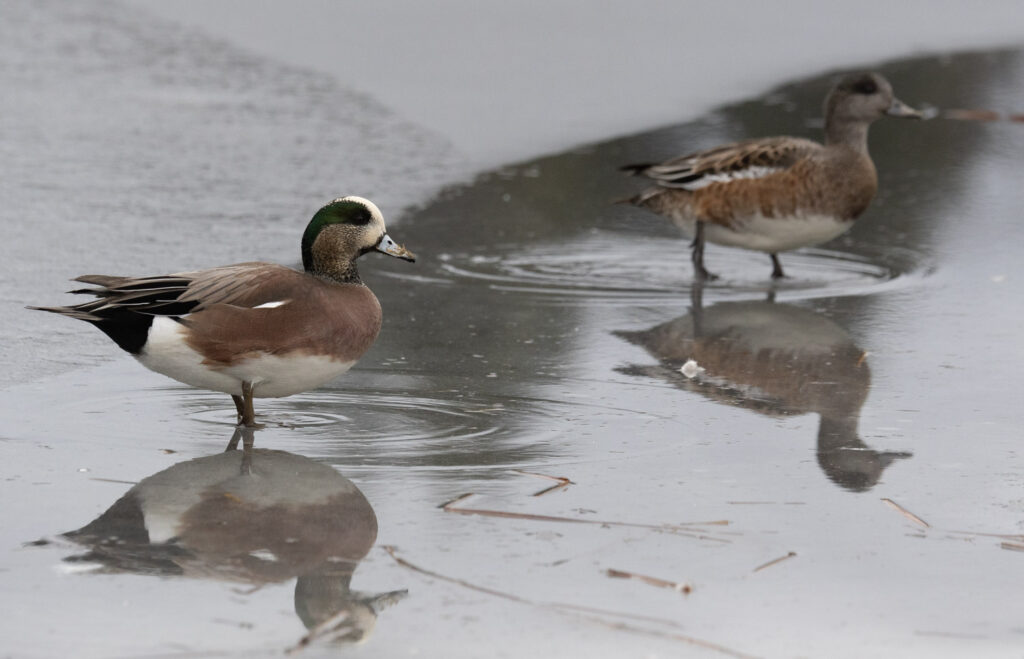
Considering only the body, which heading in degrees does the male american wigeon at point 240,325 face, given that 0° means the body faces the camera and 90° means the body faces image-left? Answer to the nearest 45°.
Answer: approximately 270°

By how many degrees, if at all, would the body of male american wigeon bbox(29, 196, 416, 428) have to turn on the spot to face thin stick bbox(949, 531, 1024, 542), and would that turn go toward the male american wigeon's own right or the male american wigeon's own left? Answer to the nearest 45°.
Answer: approximately 45° to the male american wigeon's own right

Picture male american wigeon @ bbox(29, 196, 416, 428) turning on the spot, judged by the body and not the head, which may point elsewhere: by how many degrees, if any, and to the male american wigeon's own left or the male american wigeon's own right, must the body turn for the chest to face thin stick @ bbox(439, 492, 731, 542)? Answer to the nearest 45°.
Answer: approximately 45° to the male american wigeon's own right

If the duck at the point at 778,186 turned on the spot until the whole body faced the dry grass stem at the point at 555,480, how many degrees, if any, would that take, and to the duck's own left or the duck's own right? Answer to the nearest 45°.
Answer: approximately 90° to the duck's own right

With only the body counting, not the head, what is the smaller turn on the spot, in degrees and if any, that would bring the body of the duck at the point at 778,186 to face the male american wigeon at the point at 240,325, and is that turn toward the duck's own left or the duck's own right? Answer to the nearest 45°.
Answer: approximately 135° to the duck's own right

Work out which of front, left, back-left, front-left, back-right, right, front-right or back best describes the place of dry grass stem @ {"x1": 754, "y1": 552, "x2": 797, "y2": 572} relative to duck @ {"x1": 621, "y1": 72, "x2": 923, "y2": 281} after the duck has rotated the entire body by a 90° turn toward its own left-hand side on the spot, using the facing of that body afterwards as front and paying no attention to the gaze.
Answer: back

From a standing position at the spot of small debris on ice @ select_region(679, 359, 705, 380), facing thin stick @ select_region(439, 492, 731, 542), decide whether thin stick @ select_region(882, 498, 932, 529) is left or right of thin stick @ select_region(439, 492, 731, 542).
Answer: left

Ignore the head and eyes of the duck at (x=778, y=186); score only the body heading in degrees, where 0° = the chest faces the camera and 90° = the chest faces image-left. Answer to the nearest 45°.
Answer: approximately 270°

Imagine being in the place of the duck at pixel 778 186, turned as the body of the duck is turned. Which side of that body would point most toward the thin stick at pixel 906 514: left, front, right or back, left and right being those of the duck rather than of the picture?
right

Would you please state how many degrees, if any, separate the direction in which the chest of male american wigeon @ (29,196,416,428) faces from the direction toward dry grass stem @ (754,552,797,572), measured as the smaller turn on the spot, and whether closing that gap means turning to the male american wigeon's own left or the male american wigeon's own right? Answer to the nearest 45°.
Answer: approximately 45° to the male american wigeon's own right

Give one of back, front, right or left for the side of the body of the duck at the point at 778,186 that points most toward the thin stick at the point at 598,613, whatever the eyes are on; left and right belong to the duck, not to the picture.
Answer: right

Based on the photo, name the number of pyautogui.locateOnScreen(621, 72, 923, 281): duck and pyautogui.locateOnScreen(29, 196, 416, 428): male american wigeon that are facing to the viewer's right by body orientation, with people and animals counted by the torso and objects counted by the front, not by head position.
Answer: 2
